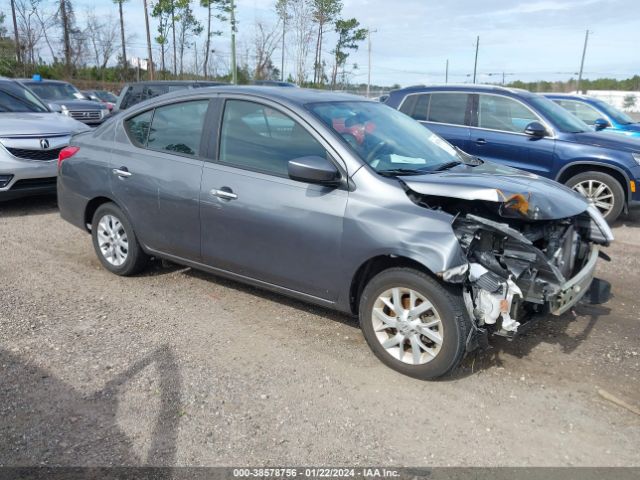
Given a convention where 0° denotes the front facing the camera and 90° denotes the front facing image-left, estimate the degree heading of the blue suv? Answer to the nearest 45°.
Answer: approximately 315°

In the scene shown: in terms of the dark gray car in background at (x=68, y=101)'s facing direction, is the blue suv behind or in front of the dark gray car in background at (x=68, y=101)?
in front

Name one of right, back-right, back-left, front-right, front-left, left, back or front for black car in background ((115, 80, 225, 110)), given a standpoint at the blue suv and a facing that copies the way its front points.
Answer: back-right

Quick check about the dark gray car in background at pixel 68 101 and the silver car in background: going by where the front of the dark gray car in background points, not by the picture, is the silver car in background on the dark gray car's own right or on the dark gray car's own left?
on the dark gray car's own right

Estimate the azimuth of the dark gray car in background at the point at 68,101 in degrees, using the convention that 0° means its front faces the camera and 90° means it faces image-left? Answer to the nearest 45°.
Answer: approximately 315°

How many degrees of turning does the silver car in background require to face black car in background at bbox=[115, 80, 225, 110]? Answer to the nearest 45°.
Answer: approximately 90° to its left

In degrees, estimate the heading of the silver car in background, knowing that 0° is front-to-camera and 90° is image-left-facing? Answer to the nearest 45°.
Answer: approximately 315°

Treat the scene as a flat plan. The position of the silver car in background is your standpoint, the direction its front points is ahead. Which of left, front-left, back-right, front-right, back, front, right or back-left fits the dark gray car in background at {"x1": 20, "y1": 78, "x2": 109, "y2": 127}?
back-left
